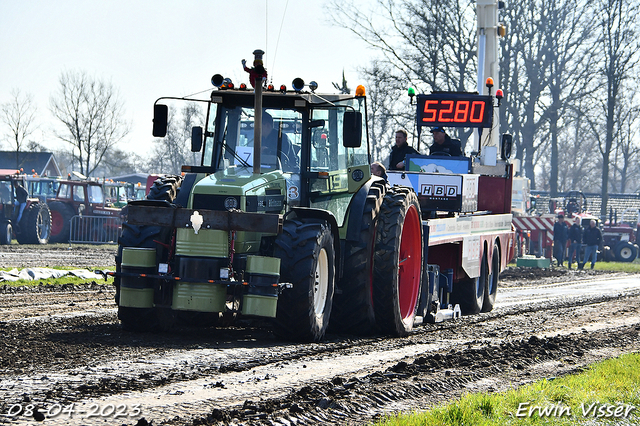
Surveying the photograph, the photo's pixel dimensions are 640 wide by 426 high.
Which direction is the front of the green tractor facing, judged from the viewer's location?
facing the viewer and to the left of the viewer

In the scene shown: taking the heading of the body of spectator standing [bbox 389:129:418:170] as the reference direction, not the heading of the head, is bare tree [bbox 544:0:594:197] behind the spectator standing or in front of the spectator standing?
behind

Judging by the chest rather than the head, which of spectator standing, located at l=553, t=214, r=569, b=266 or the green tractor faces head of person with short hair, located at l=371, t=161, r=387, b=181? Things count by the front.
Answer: spectator standing, located at l=553, t=214, r=569, b=266

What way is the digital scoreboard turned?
toward the camera

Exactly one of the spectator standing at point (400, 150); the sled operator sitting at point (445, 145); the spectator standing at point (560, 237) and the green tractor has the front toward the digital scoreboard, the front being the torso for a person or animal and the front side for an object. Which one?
the spectator standing at point (560, 237)

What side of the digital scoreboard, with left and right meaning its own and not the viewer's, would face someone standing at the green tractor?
front

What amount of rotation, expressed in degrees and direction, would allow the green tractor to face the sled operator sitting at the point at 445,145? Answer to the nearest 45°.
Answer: approximately 180°

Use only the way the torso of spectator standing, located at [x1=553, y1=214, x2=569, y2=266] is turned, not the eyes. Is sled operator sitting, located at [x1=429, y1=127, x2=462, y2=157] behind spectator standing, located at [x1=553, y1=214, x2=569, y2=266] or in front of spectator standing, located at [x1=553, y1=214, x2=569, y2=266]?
in front

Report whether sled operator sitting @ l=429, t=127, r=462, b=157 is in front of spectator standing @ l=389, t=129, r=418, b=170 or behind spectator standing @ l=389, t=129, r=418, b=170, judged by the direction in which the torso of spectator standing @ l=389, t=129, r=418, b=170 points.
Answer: behind

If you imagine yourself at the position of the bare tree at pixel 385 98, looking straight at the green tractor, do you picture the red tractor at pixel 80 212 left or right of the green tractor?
right

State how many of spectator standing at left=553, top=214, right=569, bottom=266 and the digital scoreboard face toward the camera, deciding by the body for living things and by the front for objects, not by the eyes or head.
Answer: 2

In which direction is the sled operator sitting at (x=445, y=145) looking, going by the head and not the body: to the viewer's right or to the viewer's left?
to the viewer's left
